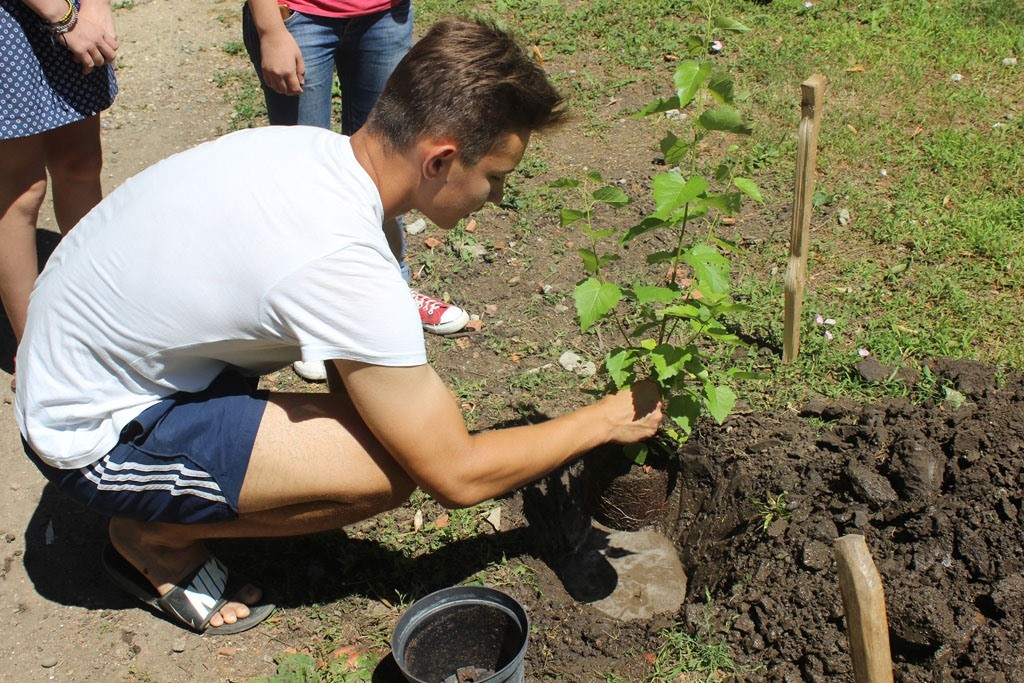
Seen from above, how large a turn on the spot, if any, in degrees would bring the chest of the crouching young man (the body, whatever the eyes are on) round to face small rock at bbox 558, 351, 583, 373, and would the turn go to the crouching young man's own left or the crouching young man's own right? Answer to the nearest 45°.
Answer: approximately 45° to the crouching young man's own left

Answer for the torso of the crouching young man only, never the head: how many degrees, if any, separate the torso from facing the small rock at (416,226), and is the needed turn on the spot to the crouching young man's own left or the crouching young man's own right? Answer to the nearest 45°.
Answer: approximately 90° to the crouching young man's own left

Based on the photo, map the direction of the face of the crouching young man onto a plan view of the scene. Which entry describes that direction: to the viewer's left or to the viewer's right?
to the viewer's right

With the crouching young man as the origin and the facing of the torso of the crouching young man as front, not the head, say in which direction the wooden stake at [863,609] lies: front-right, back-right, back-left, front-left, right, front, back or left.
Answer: front-right

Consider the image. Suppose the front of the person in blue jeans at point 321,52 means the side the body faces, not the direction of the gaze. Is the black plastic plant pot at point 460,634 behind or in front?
in front

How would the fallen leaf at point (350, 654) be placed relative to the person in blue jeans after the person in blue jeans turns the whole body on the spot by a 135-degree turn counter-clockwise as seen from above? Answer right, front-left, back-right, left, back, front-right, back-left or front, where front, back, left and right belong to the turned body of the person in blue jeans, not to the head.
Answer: back

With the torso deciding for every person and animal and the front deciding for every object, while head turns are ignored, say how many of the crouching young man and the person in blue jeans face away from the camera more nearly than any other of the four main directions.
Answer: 0

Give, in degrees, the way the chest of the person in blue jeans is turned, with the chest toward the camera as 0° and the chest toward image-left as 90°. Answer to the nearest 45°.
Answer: approximately 315°

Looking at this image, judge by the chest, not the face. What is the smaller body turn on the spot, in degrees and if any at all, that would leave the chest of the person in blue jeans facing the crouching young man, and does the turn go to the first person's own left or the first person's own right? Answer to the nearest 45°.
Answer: approximately 45° to the first person's own right

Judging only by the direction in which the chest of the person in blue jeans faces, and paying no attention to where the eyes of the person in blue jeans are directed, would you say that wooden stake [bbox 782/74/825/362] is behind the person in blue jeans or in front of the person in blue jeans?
in front

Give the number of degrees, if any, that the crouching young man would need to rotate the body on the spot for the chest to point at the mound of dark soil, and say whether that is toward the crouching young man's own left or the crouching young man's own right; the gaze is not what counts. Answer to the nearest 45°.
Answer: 0° — they already face it

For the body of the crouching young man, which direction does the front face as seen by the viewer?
to the viewer's right
